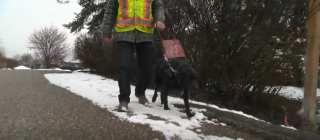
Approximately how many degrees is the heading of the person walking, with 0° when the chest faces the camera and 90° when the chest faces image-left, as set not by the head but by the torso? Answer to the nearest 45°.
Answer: approximately 0°

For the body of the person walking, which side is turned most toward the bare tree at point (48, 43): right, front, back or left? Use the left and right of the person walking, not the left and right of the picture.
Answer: back
